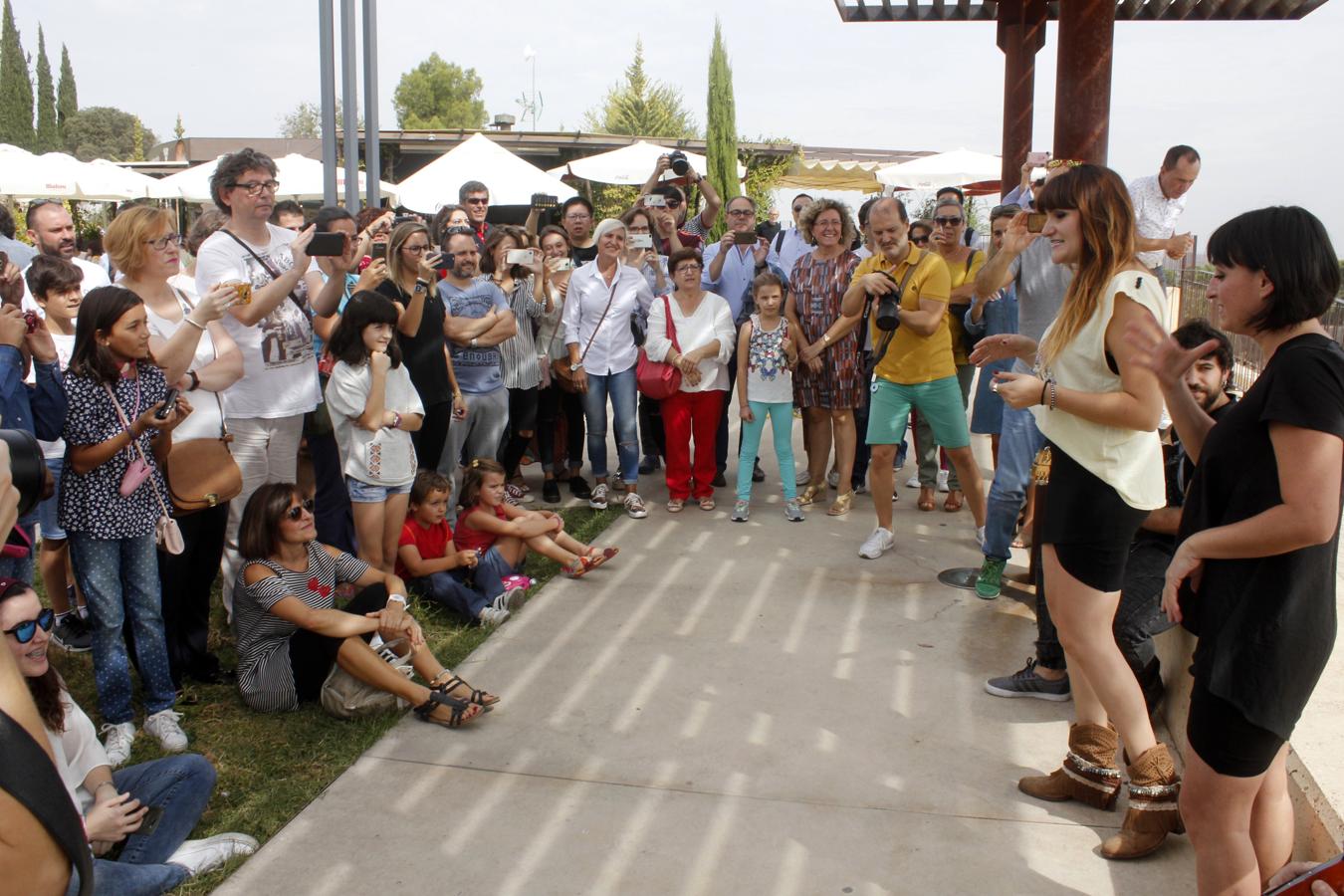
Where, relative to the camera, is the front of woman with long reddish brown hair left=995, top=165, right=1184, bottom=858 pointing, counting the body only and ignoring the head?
to the viewer's left

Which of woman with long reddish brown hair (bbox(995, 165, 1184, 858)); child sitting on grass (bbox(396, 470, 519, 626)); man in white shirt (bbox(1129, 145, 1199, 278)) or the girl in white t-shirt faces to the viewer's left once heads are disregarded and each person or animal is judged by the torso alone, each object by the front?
the woman with long reddish brown hair

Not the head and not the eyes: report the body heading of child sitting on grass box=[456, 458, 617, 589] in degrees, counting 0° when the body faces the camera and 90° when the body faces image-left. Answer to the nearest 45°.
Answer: approximately 270°

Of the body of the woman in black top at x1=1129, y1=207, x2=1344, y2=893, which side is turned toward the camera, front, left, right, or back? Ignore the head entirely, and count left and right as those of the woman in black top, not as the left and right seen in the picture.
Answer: left

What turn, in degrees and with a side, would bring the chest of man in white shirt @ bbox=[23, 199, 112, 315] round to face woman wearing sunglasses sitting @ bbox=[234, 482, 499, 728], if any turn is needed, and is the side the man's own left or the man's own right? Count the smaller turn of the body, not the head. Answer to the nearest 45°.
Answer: approximately 45° to the man's own right

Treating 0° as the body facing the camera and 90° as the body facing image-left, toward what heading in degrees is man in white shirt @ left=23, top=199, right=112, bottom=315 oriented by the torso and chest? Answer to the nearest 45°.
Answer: approximately 315°

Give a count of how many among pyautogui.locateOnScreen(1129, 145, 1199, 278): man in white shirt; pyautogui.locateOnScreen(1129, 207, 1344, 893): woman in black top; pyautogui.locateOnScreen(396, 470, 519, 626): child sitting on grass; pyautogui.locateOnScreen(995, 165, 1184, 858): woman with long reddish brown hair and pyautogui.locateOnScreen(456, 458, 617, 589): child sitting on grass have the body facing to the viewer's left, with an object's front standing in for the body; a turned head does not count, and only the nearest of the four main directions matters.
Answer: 2

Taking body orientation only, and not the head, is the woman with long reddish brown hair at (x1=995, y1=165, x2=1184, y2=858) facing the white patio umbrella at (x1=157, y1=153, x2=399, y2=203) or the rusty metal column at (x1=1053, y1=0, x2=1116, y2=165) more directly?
the white patio umbrella
